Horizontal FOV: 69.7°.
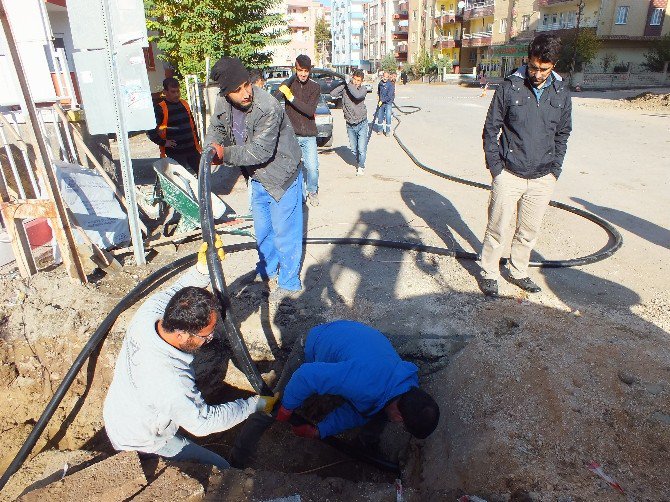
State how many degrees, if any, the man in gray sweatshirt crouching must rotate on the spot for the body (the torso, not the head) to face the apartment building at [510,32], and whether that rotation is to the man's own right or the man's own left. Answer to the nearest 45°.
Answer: approximately 45° to the man's own left

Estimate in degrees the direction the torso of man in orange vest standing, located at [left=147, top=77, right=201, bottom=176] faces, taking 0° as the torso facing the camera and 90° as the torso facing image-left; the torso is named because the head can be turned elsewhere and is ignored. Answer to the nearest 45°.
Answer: approximately 315°

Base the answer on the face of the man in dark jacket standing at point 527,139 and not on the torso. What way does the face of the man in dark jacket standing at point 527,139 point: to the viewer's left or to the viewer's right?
to the viewer's left

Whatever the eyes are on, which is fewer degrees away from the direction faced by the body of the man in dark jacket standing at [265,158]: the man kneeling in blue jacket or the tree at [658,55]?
the man kneeling in blue jacket

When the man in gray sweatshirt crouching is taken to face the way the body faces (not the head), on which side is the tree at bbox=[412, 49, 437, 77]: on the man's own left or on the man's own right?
on the man's own left

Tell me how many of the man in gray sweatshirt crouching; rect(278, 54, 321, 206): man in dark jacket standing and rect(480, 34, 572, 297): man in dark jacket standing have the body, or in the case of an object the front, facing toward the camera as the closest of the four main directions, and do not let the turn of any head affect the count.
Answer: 2

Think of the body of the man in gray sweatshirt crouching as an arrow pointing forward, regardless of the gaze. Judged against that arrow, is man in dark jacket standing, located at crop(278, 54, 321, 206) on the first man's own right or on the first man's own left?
on the first man's own left

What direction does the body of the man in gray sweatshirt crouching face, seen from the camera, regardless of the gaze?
to the viewer's right

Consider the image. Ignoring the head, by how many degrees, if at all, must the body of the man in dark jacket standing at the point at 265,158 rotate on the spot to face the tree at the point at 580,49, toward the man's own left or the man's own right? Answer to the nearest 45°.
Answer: approximately 180°

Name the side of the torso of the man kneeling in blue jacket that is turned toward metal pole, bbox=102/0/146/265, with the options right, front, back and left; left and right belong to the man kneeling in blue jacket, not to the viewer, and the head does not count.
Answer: back
